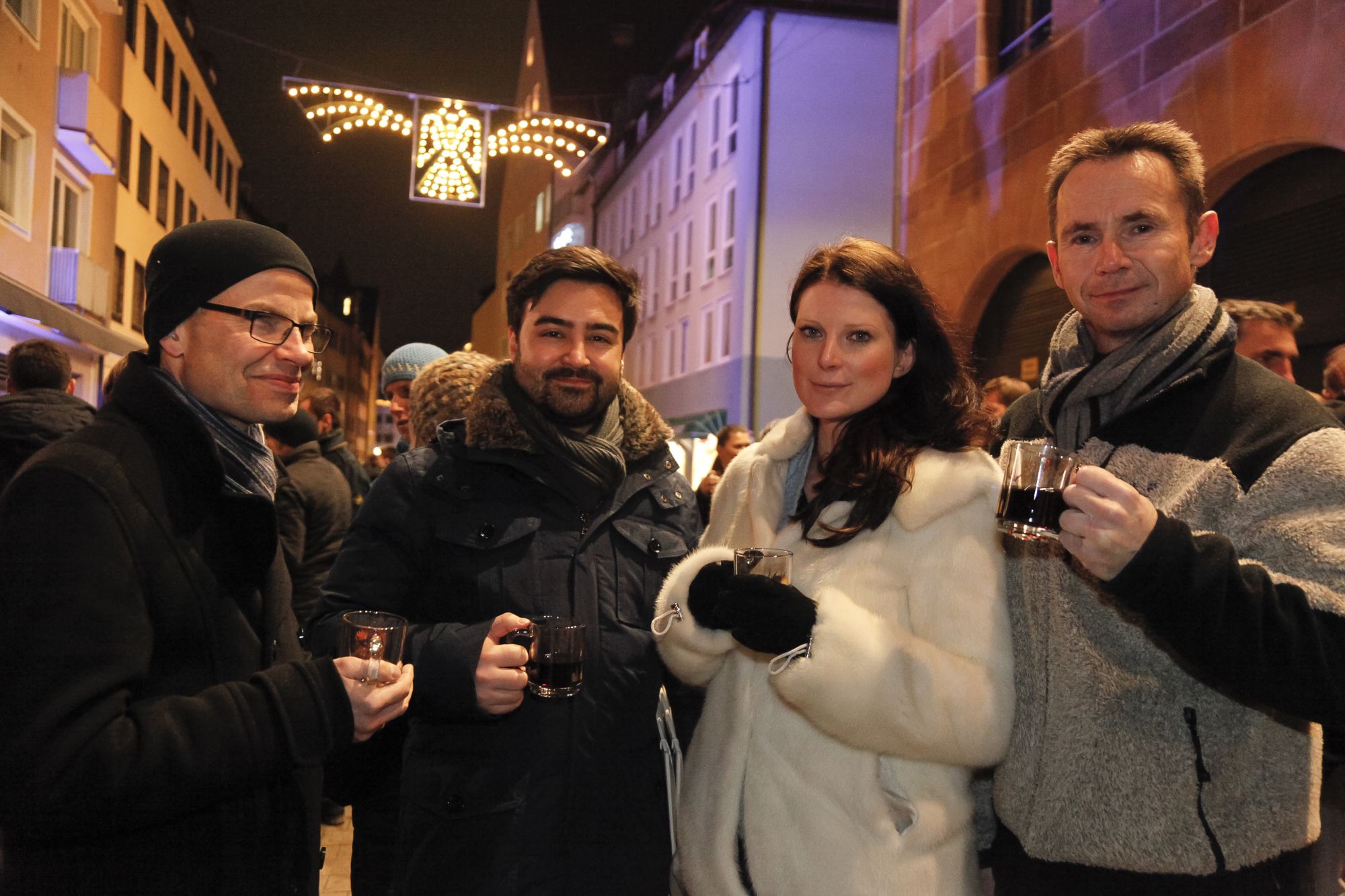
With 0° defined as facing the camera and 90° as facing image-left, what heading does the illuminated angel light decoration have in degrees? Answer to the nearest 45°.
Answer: approximately 0°

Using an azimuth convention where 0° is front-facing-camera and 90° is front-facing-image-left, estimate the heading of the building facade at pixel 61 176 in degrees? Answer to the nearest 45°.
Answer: approximately 315°

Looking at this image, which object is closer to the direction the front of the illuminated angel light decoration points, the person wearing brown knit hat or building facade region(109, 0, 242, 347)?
the person wearing brown knit hat

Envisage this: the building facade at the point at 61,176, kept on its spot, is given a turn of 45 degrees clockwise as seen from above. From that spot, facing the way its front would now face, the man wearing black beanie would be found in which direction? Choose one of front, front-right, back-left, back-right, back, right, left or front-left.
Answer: front

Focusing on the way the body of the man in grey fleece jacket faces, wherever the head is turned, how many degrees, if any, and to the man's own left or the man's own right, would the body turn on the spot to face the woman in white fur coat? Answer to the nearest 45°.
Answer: approximately 45° to the man's own right

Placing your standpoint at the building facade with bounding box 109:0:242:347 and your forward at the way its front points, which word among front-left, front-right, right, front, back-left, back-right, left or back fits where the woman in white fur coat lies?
right

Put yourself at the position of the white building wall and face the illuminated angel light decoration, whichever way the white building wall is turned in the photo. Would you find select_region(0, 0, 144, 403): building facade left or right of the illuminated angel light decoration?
right

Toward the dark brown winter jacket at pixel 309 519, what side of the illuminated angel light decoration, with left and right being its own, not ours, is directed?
front

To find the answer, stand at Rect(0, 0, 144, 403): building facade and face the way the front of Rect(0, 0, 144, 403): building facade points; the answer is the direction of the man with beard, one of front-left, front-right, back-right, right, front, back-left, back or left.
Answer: front-right

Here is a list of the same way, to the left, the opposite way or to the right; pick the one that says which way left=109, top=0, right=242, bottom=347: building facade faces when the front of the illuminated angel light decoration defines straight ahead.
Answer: to the left

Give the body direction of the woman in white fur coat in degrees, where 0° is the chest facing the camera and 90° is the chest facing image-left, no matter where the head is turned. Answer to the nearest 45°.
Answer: approximately 45°

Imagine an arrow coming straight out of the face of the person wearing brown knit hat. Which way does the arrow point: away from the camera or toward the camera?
away from the camera

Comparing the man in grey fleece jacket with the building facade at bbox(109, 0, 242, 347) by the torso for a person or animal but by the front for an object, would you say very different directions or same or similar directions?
very different directions

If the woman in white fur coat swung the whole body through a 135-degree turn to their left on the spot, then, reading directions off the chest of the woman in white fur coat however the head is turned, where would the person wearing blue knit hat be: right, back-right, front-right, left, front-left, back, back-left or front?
back-left
